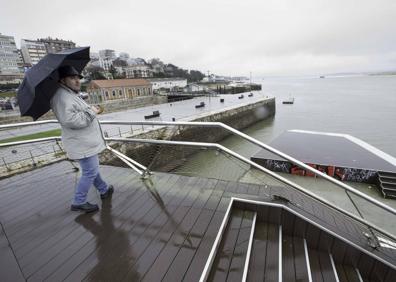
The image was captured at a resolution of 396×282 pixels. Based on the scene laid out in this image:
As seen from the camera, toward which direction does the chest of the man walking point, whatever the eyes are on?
to the viewer's right

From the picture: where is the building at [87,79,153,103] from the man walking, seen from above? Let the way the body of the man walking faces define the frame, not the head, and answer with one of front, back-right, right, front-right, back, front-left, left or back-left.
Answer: left

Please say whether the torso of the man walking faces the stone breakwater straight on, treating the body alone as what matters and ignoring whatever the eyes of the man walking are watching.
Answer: no

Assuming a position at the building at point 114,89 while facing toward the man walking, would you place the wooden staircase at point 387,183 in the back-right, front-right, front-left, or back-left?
front-left

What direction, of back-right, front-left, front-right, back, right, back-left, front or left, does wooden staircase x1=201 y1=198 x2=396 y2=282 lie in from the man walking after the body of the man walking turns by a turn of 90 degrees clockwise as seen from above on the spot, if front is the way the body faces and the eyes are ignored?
front-left

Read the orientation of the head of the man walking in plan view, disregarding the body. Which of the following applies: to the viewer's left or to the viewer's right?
to the viewer's right

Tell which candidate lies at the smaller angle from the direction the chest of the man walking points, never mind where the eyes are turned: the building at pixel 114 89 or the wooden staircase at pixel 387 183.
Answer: the wooden staircase

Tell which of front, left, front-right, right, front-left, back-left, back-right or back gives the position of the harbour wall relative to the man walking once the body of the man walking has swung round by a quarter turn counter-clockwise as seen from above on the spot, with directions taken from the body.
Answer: front

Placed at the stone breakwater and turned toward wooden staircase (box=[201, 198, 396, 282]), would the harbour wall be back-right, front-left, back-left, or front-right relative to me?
back-right

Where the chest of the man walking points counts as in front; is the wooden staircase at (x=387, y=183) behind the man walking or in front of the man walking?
in front
